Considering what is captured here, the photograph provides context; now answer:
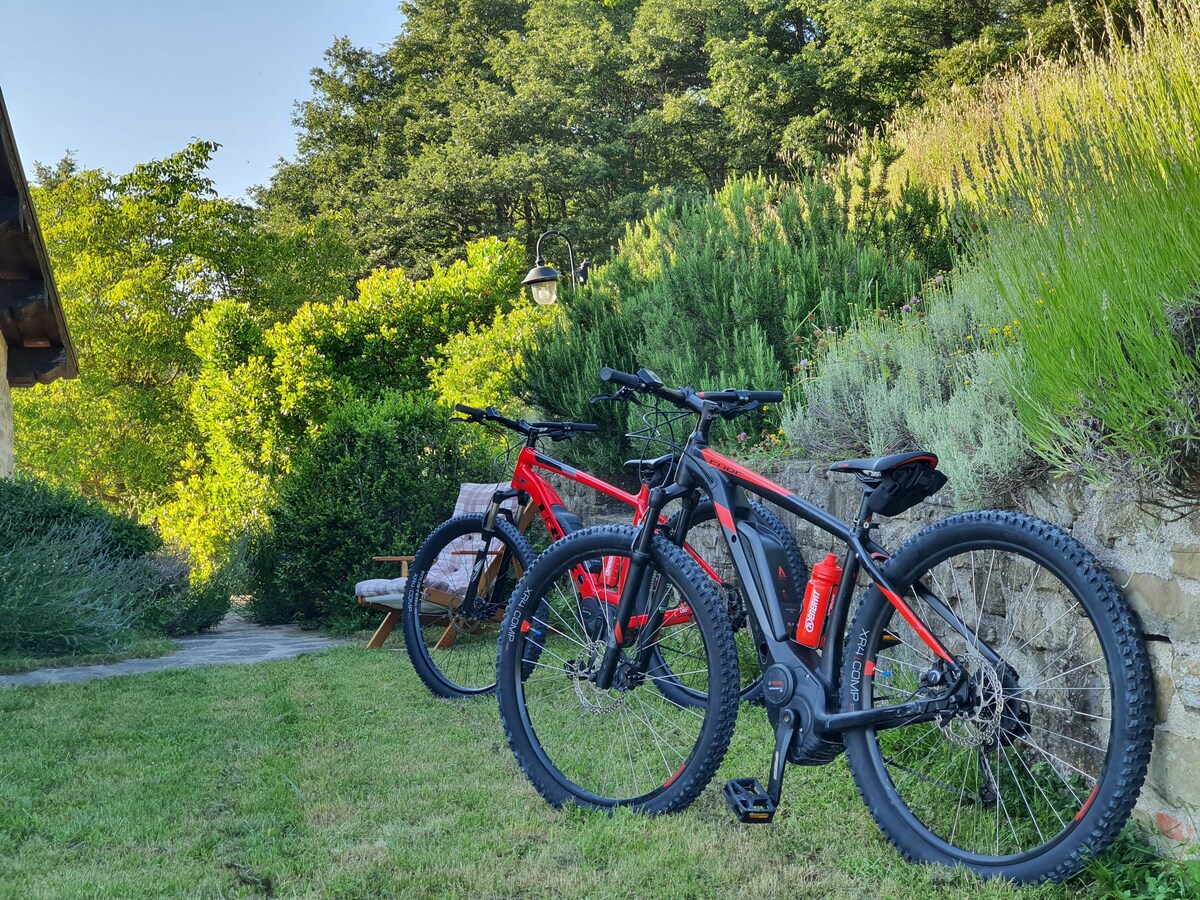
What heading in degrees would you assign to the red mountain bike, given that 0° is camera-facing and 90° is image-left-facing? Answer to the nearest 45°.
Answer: approximately 135°

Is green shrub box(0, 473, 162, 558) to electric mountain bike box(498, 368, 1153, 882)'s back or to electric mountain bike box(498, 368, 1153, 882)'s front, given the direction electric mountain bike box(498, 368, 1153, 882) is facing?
to the front

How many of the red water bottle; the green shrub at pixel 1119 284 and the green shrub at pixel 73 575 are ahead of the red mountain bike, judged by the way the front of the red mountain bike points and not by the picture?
1

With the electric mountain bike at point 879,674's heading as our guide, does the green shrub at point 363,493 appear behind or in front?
in front

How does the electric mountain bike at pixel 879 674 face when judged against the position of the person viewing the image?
facing away from the viewer and to the left of the viewer
